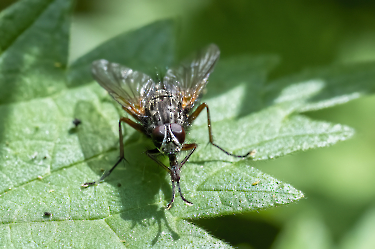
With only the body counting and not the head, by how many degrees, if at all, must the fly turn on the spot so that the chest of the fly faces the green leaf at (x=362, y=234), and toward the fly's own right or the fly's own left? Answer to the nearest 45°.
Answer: approximately 90° to the fly's own left

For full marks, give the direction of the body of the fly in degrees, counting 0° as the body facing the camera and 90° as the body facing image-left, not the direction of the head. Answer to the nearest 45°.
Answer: approximately 0°
